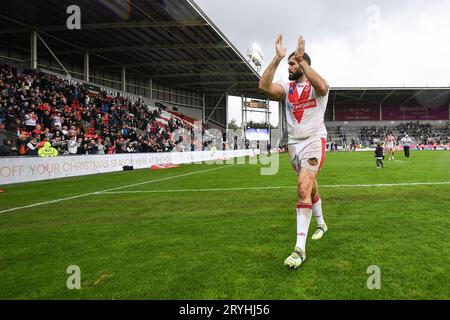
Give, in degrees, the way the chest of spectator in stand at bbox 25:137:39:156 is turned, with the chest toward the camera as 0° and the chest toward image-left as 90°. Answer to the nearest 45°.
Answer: approximately 315°

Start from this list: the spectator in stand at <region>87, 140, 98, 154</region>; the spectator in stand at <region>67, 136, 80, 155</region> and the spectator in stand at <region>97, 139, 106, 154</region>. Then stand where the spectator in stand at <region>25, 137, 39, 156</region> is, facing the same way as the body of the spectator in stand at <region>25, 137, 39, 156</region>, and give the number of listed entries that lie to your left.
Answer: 3

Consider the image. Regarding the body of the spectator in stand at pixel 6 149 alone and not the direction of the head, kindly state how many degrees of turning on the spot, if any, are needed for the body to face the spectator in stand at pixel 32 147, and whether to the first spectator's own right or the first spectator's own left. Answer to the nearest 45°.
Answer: approximately 90° to the first spectator's own left

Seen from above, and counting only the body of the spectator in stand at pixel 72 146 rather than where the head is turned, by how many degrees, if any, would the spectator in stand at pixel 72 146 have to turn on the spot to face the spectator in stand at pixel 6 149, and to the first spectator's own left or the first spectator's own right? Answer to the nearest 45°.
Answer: approximately 90° to the first spectator's own right

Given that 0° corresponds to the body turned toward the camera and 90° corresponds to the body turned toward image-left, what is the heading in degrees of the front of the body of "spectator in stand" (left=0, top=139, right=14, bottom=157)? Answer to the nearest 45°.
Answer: approximately 315°

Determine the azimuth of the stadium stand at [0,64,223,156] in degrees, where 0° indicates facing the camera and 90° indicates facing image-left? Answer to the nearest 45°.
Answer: approximately 315°
